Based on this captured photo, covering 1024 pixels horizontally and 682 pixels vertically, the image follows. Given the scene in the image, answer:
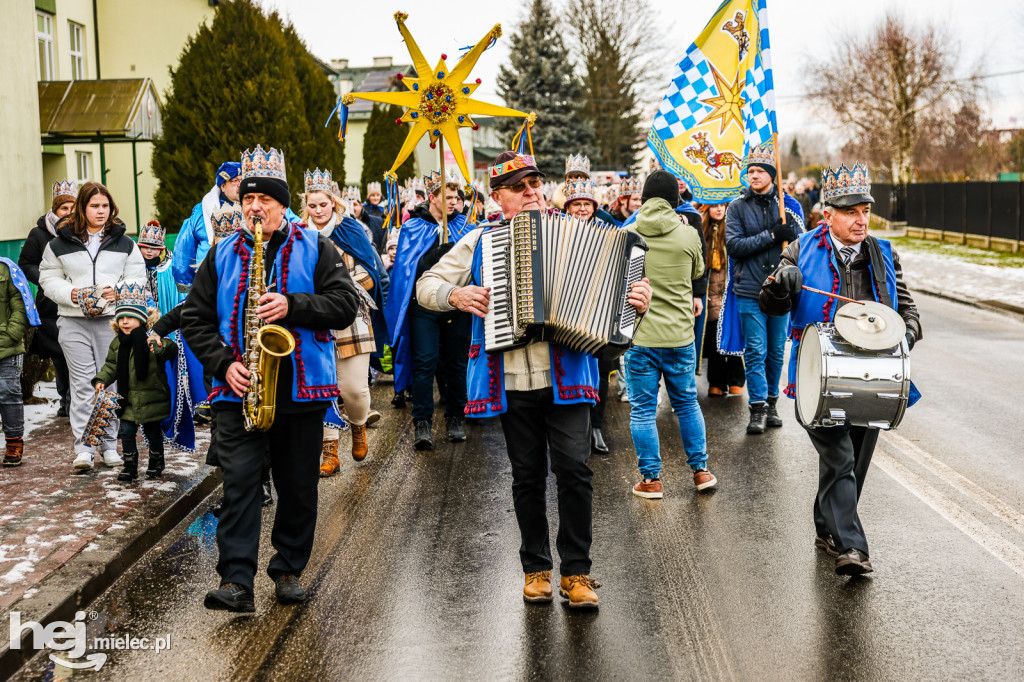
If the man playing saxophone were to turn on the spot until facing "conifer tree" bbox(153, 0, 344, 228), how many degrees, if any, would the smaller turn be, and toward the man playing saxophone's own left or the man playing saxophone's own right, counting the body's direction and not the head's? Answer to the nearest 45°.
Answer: approximately 180°

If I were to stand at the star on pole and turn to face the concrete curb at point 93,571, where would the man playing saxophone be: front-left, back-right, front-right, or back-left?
front-left

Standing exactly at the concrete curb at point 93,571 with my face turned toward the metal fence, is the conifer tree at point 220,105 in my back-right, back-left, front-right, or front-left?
front-left

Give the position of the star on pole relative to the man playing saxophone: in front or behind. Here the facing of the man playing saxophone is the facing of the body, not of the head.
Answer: behind

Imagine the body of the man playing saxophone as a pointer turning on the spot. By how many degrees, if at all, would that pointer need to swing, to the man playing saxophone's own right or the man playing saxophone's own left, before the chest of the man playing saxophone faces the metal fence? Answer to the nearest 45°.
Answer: approximately 135° to the man playing saxophone's own left

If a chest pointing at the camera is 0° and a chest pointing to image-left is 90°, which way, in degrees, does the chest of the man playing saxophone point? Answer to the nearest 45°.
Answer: approximately 0°

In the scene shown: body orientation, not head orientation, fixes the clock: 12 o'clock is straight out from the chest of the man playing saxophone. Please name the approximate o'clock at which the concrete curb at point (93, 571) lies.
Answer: The concrete curb is roughly at 4 o'clock from the man playing saxophone.

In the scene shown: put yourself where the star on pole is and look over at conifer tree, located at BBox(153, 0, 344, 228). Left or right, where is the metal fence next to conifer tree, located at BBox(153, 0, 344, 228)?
right

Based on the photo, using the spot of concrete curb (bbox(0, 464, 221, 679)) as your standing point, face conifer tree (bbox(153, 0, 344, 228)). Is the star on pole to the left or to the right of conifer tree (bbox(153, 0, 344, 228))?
right
